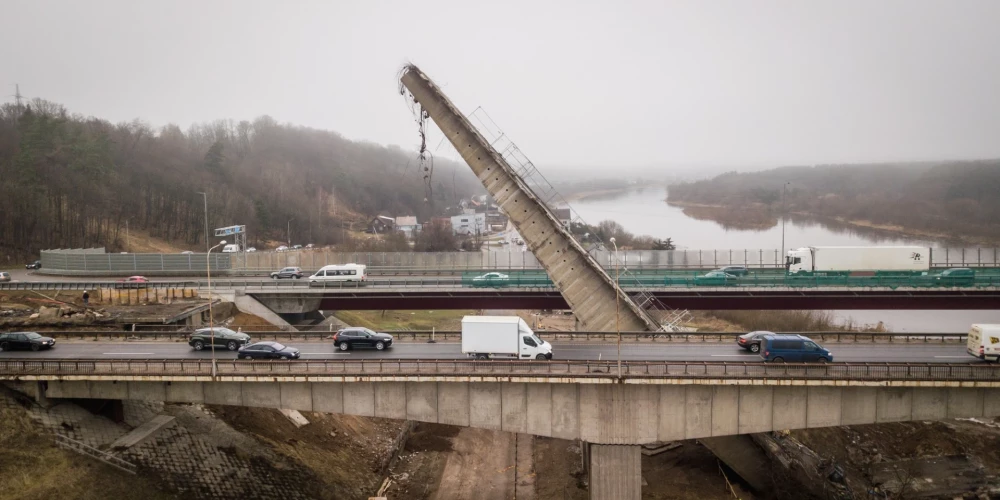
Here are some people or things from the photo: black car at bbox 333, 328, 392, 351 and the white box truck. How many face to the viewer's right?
2

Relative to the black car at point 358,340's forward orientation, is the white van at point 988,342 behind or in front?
in front

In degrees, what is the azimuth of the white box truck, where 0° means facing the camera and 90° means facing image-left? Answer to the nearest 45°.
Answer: approximately 270°

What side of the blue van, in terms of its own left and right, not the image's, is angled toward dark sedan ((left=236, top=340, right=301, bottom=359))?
back

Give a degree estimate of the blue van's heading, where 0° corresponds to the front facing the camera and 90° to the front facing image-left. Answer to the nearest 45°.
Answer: approximately 270°

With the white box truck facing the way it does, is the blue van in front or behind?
in front

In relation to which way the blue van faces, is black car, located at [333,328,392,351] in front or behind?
behind

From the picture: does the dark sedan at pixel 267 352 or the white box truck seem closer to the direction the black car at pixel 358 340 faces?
the white box truck

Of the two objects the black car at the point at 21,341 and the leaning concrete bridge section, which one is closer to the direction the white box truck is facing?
the leaning concrete bridge section

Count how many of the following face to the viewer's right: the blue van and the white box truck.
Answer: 2

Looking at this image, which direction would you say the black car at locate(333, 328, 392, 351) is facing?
to the viewer's right

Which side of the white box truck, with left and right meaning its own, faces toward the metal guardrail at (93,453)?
back

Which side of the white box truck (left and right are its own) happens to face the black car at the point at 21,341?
back
